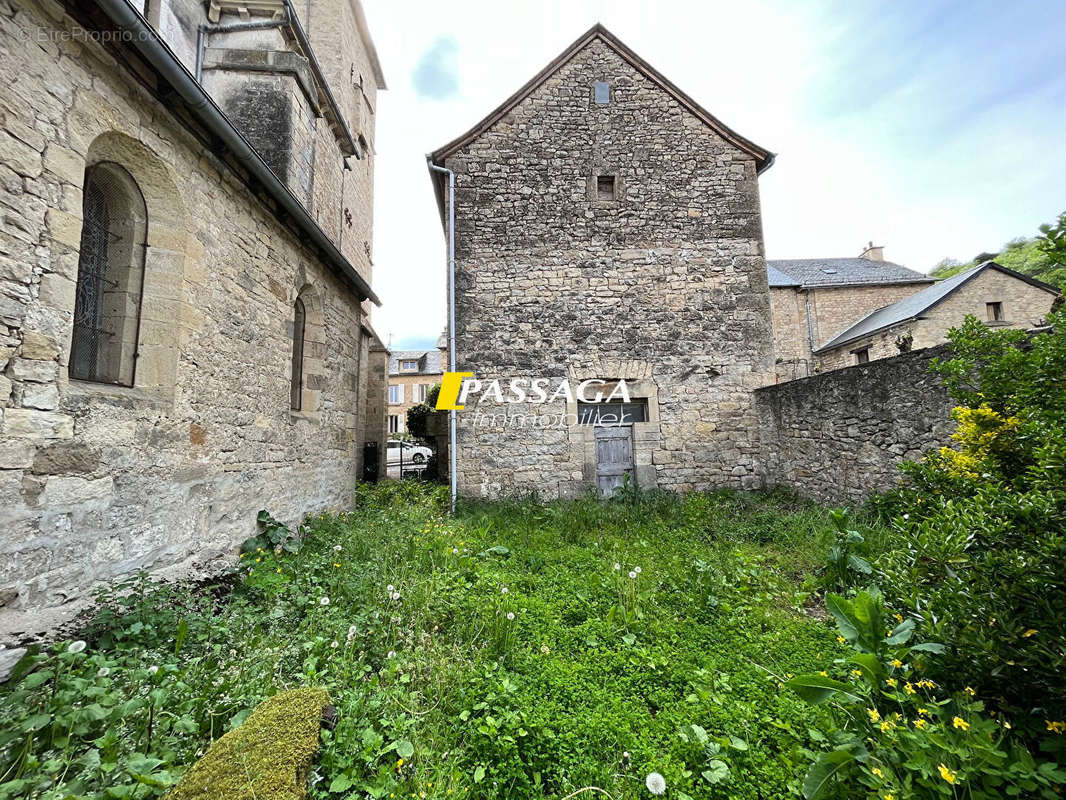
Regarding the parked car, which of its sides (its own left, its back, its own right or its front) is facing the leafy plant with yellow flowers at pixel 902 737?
right

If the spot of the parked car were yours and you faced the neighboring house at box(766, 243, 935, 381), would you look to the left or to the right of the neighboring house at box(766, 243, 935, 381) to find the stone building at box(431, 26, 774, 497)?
right

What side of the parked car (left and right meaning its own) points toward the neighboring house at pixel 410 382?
left

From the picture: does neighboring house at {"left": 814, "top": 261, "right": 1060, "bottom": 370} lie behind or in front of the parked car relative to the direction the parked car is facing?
in front

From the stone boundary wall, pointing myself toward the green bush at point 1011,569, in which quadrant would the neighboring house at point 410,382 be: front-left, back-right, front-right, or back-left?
back-right

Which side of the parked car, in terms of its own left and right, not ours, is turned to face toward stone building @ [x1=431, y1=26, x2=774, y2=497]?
right

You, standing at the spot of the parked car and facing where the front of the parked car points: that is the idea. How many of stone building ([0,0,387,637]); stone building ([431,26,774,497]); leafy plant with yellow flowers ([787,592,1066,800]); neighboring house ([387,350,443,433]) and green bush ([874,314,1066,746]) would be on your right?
4

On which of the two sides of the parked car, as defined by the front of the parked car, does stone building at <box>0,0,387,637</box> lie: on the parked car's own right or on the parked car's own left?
on the parked car's own right

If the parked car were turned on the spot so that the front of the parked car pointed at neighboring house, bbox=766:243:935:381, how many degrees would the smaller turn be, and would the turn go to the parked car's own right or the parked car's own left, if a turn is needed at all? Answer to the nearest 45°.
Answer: approximately 45° to the parked car's own right

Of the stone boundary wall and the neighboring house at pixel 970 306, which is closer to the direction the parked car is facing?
the neighboring house

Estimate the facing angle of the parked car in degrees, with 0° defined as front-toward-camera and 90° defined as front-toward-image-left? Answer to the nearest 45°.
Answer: approximately 270°

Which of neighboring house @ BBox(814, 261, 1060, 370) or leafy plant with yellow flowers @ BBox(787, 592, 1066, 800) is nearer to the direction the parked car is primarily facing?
the neighboring house
